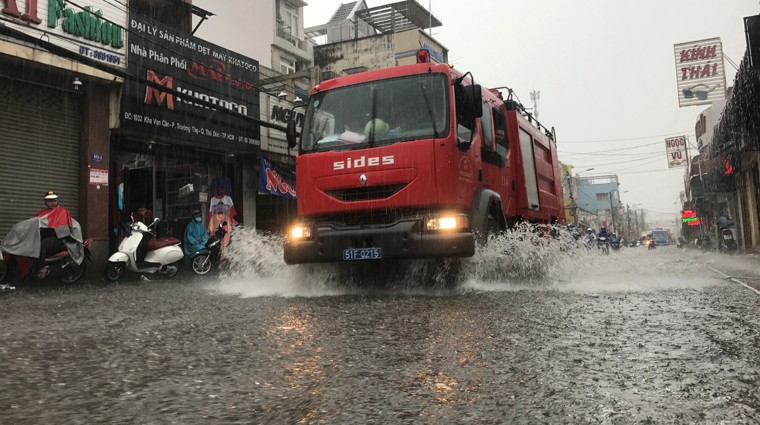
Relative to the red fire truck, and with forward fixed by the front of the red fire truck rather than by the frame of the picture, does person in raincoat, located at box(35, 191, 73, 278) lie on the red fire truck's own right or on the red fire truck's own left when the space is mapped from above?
on the red fire truck's own right

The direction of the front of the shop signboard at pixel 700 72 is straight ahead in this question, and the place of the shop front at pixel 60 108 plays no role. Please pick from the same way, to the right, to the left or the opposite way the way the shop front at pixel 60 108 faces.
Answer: to the left

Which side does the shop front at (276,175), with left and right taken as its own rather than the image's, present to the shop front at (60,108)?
right

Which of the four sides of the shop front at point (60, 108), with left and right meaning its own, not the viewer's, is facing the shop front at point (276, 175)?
left

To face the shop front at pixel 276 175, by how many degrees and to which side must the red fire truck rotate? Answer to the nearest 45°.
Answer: approximately 90° to its right

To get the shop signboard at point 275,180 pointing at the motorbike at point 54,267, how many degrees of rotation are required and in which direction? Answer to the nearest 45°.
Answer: approximately 90° to its right

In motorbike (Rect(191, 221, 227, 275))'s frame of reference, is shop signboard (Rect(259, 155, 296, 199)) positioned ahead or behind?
behind

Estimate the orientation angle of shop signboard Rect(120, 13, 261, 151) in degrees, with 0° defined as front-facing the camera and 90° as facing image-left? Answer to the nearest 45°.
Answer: approximately 315°

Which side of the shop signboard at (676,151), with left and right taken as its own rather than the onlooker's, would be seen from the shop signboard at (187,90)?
front

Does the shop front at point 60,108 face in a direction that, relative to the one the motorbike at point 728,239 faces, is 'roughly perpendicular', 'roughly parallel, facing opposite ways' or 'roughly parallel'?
roughly perpendicular

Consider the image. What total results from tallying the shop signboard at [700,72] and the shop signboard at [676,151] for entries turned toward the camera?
2

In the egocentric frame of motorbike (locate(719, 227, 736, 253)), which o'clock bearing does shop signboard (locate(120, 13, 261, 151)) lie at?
The shop signboard is roughly at 1 o'clock from the motorbike.

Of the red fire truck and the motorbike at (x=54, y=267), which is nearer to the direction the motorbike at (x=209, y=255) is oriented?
the motorbike

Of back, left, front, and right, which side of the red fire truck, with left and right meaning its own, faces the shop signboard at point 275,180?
right
